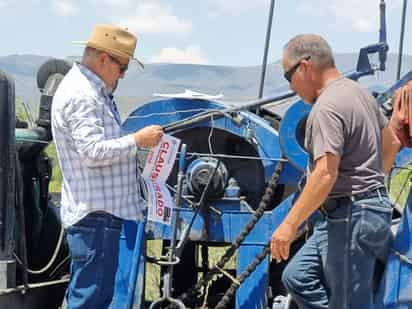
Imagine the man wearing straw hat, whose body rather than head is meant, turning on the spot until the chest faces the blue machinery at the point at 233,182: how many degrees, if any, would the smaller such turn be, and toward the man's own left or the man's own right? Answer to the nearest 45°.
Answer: approximately 45° to the man's own left

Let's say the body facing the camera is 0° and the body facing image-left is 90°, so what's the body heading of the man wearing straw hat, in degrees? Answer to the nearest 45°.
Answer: approximately 270°

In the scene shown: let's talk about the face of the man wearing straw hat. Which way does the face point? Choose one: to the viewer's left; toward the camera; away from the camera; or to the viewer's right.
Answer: to the viewer's right

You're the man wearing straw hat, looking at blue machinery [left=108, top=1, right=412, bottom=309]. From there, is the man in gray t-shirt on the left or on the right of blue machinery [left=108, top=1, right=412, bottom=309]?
right

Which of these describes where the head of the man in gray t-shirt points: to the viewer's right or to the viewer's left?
to the viewer's left
